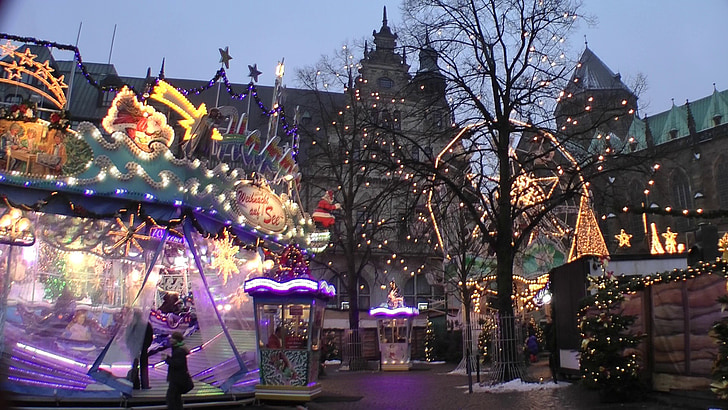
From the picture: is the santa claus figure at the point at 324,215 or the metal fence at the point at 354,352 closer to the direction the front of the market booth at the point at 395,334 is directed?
the santa claus figure

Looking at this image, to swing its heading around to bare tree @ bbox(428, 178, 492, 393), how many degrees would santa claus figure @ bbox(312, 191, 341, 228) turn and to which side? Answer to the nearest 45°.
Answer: approximately 45° to its left

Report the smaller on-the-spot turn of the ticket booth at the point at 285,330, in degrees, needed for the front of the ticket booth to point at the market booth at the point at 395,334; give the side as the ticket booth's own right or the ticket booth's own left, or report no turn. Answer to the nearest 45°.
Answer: approximately 180°

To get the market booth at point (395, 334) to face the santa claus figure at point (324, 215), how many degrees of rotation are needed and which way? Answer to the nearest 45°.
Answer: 0° — it already faces it

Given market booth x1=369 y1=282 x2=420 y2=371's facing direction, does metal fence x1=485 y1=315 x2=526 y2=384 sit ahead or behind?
ahead

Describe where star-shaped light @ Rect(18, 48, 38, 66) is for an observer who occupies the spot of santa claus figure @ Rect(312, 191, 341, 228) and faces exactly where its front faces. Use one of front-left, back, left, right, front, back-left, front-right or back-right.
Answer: back-right

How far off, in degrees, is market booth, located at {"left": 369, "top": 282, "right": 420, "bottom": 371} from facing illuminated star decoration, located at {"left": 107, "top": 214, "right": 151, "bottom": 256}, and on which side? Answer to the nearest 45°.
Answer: approximately 45° to its right

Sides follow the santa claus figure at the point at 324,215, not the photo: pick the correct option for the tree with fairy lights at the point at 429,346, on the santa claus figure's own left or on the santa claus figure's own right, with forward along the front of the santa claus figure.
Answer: on the santa claus figure's own left
